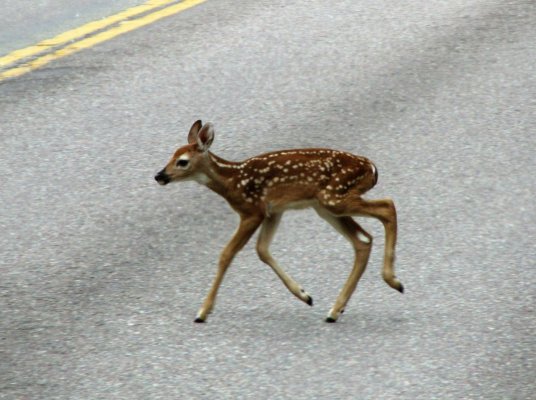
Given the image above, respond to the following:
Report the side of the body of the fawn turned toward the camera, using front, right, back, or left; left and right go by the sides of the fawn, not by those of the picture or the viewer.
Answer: left
